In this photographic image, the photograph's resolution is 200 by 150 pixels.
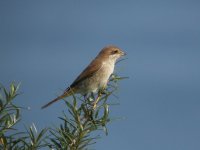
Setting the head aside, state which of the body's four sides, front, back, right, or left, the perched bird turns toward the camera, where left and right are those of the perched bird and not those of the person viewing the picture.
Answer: right
